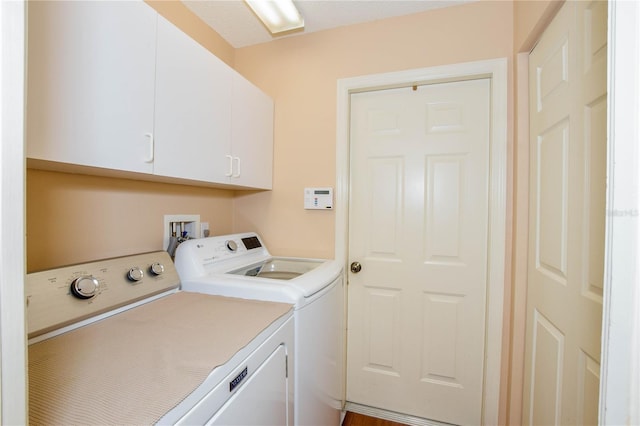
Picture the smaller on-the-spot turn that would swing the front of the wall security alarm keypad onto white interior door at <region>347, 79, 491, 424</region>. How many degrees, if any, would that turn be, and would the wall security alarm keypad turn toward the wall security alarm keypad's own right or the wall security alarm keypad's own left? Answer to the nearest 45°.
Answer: approximately 90° to the wall security alarm keypad's own left

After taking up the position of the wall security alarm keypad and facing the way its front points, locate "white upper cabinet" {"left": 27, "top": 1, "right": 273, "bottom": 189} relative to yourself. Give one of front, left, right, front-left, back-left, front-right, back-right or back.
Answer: front-right

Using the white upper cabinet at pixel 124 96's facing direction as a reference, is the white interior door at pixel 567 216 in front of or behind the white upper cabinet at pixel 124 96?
in front

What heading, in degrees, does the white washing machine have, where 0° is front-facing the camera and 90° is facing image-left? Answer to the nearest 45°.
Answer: approximately 315°

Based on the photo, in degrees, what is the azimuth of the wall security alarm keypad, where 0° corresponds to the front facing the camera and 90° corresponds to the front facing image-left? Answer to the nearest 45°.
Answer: approximately 0°

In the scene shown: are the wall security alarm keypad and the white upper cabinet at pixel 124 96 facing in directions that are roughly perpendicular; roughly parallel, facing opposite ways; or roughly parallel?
roughly perpendicular
